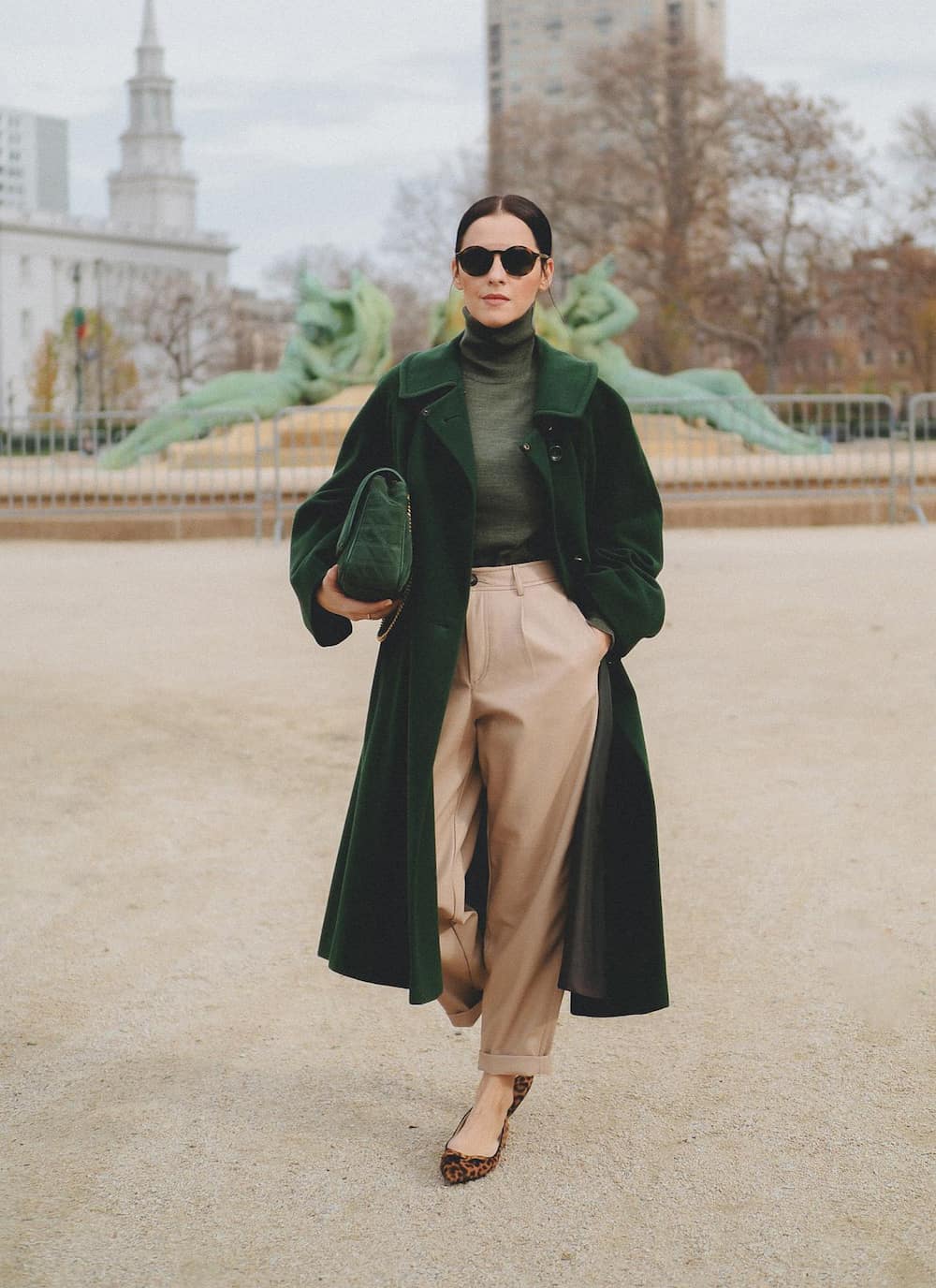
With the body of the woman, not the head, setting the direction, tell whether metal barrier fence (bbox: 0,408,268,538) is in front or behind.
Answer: behind

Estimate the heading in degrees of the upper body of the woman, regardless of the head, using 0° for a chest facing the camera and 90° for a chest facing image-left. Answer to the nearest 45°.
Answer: approximately 0°

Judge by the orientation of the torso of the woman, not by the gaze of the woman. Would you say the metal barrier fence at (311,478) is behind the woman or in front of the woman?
behind

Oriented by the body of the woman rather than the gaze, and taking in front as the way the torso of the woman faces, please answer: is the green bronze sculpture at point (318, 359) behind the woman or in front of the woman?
behind

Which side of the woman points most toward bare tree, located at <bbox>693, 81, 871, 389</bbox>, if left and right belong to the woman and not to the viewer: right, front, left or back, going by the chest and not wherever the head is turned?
back

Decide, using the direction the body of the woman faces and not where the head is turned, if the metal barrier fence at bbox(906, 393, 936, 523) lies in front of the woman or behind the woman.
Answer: behind

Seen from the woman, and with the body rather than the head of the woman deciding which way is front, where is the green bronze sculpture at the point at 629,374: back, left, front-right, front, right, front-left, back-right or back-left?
back

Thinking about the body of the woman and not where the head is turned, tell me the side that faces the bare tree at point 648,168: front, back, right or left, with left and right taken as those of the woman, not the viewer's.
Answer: back
